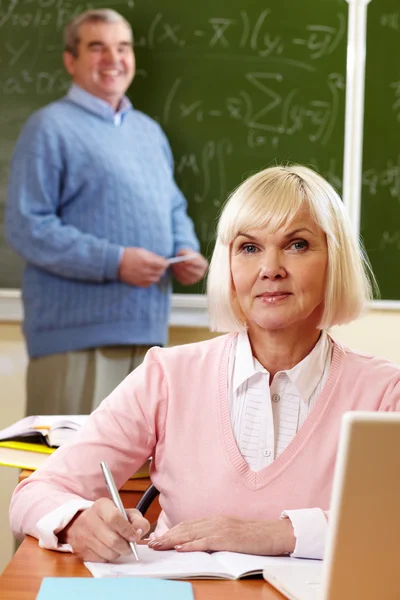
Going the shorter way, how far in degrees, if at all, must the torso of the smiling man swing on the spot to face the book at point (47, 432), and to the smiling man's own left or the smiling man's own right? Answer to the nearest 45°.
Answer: approximately 45° to the smiling man's own right

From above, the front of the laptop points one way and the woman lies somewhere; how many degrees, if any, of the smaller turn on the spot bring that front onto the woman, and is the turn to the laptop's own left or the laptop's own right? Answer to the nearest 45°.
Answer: approximately 45° to the laptop's own right

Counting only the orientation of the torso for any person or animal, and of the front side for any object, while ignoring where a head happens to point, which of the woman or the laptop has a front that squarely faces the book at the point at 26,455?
the laptop

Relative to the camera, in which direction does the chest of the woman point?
toward the camera

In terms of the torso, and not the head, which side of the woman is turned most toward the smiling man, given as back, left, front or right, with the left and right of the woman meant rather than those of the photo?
back

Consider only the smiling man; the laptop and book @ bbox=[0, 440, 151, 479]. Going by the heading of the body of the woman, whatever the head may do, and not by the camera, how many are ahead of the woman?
1

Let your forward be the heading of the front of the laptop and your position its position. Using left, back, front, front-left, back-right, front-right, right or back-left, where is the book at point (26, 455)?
front

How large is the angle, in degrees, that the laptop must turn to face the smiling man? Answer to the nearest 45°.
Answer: approximately 45° to its right

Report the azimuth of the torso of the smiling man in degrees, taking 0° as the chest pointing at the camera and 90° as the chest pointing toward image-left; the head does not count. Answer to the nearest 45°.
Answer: approximately 315°

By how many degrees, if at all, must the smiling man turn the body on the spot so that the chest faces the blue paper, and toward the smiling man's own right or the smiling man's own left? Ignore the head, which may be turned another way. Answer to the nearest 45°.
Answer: approximately 45° to the smiling man's own right

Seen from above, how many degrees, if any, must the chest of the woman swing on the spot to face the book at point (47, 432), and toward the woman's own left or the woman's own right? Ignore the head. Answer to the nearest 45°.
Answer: approximately 135° to the woman's own right

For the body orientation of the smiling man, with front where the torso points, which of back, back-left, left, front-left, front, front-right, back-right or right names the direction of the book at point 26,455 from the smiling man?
front-right

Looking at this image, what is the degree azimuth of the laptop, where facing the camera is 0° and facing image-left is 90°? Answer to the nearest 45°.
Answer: approximately 135°

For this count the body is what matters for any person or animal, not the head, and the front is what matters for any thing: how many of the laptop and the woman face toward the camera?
1

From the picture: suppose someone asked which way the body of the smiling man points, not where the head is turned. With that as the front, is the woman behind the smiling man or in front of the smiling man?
in front
